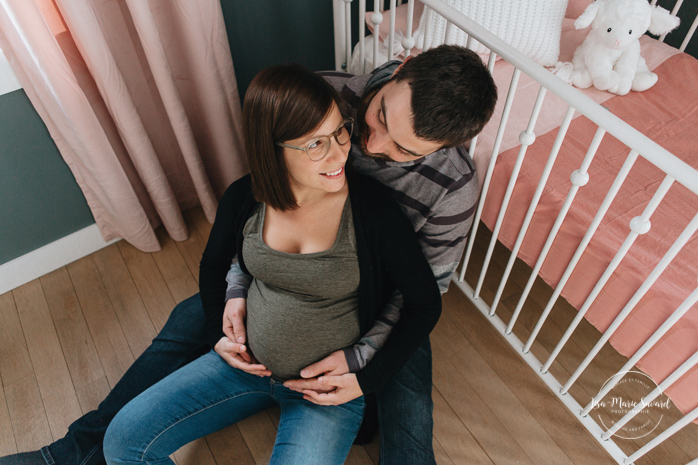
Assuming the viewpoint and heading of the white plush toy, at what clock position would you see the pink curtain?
The pink curtain is roughly at 2 o'clock from the white plush toy.

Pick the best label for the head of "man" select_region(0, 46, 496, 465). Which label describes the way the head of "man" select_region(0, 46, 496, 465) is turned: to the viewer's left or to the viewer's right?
to the viewer's left

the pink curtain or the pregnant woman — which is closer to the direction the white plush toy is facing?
the pregnant woman

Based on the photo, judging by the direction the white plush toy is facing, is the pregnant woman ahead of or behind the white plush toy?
ahead

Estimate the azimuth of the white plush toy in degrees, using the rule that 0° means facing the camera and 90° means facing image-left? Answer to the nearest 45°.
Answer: approximately 0°
